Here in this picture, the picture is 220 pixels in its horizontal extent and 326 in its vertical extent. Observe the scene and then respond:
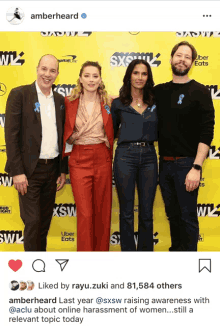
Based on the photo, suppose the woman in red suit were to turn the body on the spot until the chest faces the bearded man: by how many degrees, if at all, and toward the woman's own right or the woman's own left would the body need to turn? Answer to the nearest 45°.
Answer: approximately 90° to the woman's own left

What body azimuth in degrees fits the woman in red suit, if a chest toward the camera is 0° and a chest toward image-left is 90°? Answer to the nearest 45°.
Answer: approximately 0°

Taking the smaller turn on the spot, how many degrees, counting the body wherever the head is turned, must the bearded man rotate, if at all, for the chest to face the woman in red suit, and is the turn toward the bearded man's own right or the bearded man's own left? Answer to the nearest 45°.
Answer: approximately 45° to the bearded man's own right

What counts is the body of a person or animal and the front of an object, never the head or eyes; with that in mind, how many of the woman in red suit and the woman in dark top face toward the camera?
2

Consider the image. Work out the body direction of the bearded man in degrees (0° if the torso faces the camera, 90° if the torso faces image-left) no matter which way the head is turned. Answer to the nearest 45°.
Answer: approximately 45°

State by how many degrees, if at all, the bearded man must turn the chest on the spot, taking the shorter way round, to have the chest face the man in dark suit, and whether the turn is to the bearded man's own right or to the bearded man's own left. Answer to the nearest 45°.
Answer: approximately 45° to the bearded man's own right
